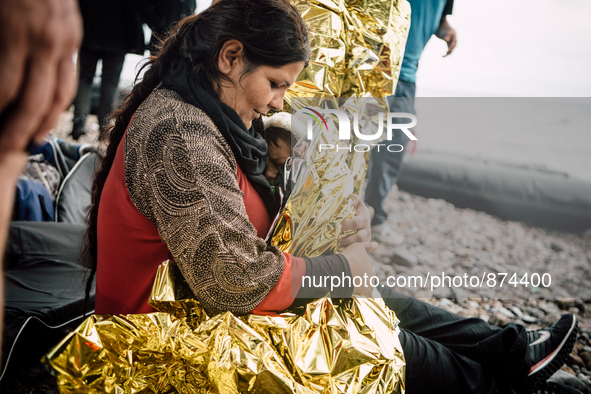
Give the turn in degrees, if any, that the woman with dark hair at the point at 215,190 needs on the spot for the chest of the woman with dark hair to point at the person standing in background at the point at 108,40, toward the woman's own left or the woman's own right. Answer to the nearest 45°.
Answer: approximately 135° to the woman's own left

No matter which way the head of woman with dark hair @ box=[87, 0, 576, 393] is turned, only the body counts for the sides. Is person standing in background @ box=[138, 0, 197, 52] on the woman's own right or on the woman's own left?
on the woman's own left

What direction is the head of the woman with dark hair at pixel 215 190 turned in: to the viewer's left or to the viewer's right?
to the viewer's right

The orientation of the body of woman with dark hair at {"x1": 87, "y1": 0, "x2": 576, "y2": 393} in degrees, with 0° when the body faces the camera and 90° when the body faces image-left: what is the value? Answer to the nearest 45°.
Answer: approximately 270°
